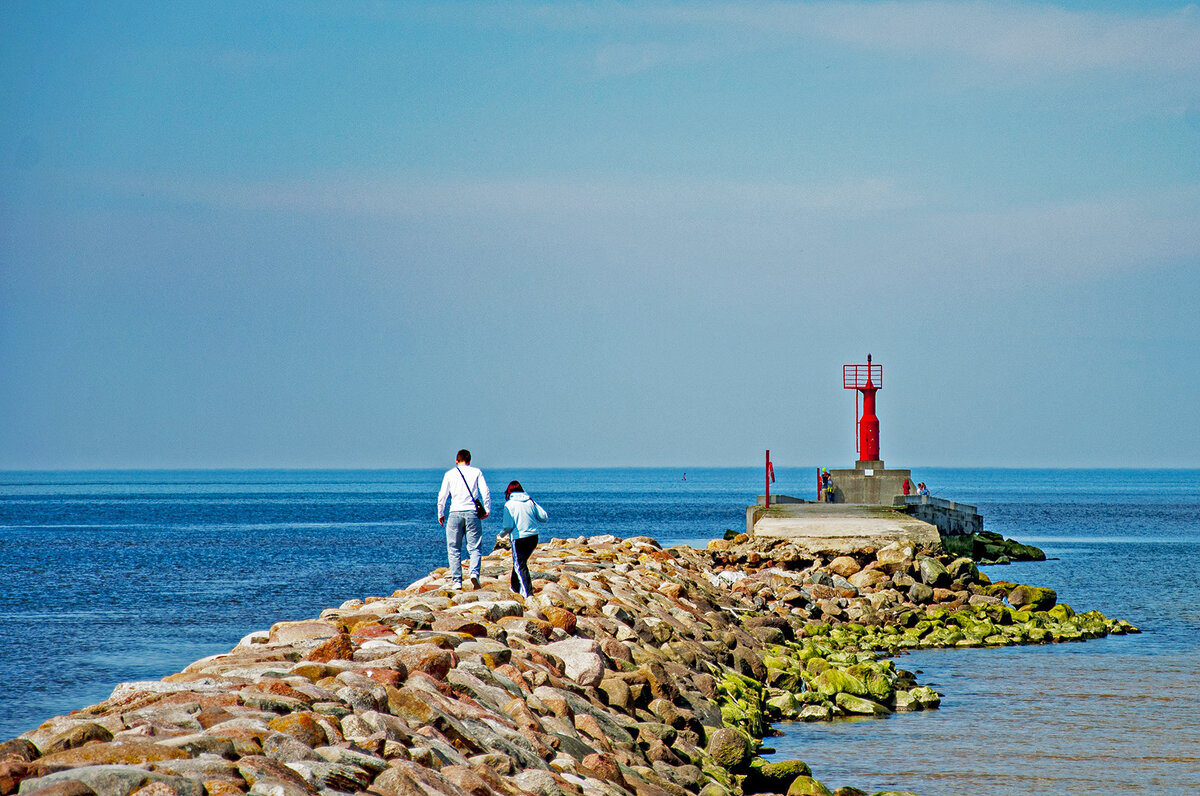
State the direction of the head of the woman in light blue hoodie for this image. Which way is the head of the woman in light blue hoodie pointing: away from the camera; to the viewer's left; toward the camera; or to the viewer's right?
away from the camera

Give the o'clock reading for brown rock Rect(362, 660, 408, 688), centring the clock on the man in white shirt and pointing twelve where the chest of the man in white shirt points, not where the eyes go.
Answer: The brown rock is roughly at 6 o'clock from the man in white shirt.

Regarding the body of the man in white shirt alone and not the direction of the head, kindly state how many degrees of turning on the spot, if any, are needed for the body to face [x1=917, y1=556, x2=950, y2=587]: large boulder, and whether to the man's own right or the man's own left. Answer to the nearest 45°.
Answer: approximately 45° to the man's own right

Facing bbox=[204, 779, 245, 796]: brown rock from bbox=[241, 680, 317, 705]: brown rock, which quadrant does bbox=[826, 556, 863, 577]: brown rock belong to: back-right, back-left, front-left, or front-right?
back-left

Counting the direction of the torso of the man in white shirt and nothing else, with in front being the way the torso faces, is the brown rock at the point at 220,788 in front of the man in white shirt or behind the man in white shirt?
behind

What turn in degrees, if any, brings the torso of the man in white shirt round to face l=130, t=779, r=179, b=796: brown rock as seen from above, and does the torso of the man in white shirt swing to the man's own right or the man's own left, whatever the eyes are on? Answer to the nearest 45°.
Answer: approximately 180°

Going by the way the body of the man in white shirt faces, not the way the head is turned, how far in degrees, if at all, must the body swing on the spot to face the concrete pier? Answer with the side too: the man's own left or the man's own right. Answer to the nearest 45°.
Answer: approximately 45° to the man's own right

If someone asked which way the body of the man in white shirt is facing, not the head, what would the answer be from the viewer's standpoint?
away from the camera

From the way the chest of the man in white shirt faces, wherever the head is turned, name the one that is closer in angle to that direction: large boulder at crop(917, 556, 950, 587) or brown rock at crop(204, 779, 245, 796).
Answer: the large boulder

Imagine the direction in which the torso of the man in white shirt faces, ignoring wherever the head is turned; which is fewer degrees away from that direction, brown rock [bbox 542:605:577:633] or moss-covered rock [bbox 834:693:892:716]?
the moss-covered rock

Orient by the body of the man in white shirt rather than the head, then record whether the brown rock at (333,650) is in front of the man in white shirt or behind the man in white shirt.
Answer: behind

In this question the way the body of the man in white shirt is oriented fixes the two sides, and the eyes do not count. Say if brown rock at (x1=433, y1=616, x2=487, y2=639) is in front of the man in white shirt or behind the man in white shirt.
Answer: behind

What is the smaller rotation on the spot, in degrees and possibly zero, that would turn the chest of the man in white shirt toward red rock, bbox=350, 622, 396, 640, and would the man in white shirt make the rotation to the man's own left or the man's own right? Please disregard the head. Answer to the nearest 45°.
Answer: approximately 180°

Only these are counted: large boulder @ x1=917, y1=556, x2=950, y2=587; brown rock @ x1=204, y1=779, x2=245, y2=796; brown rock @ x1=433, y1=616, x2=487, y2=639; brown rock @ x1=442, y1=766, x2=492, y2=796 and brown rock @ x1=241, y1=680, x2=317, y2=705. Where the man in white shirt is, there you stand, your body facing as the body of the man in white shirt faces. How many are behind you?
4
